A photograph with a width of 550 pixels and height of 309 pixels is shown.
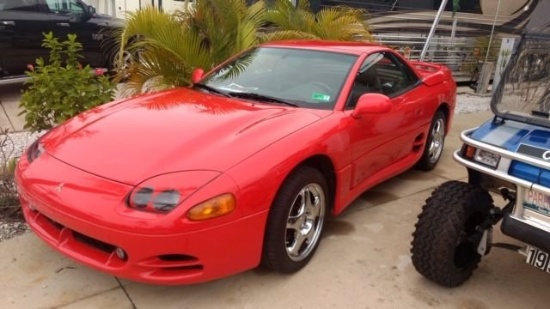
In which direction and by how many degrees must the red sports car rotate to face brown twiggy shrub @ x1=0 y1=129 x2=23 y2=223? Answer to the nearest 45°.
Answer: approximately 90° to its right

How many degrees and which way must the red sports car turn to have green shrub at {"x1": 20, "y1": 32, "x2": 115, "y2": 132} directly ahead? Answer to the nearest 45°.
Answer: approximately 90° to its right

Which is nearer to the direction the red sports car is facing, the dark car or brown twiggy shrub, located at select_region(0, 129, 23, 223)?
the brown twiggy shrub

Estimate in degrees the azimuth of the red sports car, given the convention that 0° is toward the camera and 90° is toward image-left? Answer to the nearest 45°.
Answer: approximately 45°
